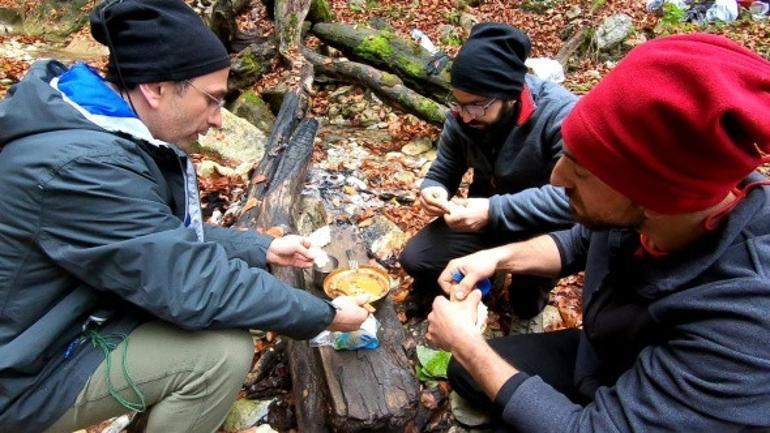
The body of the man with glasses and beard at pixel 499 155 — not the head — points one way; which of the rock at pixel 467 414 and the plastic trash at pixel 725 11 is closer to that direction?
the rock

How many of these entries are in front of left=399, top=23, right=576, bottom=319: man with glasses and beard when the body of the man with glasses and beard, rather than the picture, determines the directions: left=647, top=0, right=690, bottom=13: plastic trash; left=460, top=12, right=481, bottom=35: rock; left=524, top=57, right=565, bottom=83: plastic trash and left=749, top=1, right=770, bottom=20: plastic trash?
0

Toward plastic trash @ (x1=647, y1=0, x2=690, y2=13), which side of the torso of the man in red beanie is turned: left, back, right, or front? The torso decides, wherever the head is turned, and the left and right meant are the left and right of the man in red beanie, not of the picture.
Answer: right

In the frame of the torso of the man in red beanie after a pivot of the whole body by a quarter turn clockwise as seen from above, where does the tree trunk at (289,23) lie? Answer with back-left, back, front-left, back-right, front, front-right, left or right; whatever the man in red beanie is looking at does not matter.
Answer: front-left

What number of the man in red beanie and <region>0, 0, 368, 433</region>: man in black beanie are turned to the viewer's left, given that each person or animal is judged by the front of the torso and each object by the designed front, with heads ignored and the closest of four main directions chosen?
1

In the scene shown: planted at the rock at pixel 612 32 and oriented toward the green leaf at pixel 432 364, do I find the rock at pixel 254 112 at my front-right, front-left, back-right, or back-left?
front-right

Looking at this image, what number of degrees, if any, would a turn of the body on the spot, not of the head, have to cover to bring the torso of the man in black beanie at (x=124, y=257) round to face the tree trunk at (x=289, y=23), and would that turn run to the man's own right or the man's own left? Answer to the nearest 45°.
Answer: approximately 90° to the man's own left

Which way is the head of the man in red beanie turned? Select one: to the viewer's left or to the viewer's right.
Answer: to the viewer's left

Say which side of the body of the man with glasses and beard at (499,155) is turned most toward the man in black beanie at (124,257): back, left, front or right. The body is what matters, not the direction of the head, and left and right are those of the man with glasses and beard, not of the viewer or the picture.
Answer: front

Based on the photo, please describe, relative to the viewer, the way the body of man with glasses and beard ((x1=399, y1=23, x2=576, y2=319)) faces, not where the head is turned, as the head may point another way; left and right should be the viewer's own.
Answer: facing the viewer and to the left of the viewer

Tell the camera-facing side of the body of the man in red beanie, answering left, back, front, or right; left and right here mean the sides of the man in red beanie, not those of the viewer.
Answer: left

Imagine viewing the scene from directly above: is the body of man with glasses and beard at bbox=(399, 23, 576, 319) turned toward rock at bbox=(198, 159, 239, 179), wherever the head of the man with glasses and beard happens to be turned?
no

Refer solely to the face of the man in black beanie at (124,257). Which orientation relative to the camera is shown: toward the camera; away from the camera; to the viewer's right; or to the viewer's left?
to the viewer's right

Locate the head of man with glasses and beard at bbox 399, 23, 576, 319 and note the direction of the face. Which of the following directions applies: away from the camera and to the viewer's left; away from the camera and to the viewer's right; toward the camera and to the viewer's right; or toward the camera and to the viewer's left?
toward the camera and to the viewer's left

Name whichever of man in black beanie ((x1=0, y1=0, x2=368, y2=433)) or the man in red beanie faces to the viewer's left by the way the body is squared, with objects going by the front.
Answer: the man in red beanie

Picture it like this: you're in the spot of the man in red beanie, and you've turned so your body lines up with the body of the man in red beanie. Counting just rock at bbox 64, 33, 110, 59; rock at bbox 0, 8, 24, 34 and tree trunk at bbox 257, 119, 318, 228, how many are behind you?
0

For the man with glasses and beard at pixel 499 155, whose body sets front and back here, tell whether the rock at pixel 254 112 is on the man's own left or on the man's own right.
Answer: on the man's own right

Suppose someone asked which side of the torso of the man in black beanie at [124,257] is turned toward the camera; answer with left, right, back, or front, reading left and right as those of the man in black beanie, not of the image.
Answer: right
